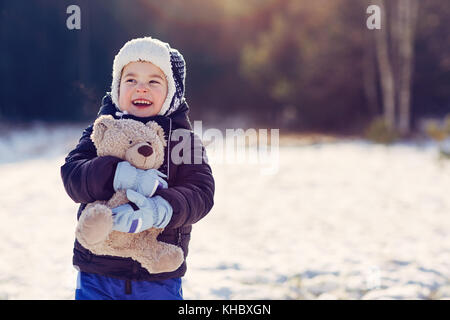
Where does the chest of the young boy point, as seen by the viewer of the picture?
toward the camera

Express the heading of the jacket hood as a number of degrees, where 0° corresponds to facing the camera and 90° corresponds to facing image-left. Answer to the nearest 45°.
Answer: approximately 0°

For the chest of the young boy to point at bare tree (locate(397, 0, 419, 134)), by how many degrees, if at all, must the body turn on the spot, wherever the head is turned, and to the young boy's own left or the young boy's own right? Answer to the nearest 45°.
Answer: approximately 135° to the young boy's own left

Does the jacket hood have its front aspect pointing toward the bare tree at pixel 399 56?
no

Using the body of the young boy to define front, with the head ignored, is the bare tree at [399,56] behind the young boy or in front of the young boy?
behind

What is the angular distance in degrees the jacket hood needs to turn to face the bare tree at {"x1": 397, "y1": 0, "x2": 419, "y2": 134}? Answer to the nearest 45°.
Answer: approximately 135° to its left
